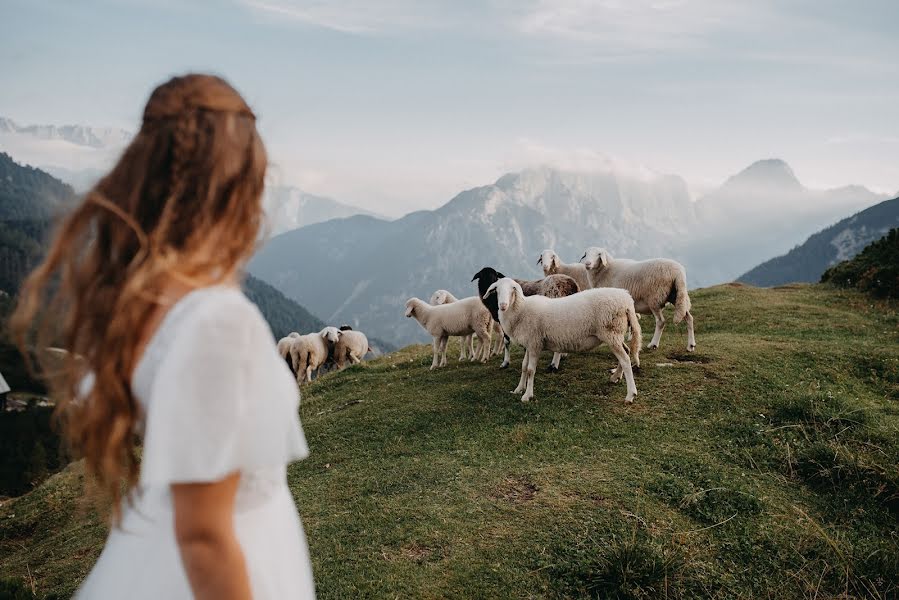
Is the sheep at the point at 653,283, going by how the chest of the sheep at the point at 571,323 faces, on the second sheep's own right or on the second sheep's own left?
on the second sheep's own right

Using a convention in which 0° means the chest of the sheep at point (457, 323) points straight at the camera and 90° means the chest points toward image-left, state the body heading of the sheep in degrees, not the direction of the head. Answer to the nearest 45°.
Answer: approximately 90°

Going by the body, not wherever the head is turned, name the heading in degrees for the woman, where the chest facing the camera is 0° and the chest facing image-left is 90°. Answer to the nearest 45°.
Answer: approximately 225°

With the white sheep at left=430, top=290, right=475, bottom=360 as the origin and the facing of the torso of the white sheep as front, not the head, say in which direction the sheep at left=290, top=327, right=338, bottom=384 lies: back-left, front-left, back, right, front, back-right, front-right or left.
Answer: front-right

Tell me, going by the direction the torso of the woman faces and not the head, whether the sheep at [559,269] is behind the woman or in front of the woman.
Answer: in front

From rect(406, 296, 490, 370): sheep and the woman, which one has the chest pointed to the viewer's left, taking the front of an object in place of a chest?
the sheep

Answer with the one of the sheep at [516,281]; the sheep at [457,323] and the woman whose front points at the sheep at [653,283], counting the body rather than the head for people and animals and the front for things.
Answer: the woman

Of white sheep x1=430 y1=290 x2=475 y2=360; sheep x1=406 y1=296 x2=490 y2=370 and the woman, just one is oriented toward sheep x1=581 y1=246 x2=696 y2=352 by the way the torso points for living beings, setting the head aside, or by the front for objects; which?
the woman

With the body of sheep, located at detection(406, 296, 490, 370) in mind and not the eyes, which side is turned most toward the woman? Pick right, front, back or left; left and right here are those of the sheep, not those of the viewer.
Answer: left

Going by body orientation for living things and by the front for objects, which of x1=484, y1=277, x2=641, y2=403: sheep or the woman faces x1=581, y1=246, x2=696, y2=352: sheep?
the woman

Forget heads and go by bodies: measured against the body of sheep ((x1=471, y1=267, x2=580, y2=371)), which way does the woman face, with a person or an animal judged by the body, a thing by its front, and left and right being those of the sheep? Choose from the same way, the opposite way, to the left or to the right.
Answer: to the right

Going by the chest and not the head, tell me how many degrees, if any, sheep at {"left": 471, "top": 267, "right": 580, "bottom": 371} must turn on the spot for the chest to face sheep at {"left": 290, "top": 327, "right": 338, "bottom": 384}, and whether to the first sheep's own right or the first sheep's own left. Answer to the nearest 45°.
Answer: approximately 45° to the first sheep's own right

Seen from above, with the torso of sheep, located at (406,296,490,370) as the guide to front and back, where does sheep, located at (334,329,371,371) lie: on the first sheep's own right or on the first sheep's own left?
on the first sheep's own right
